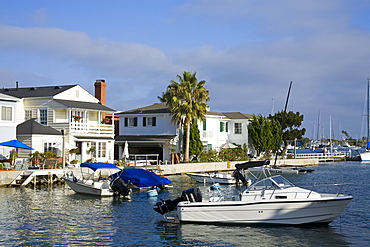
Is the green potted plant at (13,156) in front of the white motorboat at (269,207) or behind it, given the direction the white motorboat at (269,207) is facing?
behind

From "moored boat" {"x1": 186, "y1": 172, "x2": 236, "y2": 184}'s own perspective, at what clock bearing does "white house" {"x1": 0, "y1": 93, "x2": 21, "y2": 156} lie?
The white house is roughly at 12 o'clock from the moored boat.

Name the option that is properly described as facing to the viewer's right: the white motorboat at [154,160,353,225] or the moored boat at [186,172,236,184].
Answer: the white motorboat

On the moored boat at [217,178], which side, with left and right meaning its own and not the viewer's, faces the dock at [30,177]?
front

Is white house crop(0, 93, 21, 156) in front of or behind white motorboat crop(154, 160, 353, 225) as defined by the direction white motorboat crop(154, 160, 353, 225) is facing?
behind

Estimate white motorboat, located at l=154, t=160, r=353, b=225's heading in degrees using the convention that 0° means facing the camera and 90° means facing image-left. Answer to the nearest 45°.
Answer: approximately 270°

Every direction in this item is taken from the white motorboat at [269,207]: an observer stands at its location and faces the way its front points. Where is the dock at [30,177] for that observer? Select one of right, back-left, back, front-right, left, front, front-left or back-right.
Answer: back-left

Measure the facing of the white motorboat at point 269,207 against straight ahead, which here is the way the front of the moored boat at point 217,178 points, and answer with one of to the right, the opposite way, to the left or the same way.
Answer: the opposite way

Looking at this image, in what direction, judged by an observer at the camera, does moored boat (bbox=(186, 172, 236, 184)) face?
facing to the left of the viewer

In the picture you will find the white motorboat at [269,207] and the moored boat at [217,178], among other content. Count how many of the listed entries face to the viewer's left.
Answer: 1

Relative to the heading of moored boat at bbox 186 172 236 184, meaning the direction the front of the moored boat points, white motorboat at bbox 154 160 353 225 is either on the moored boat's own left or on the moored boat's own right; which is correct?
on the moored boat's own left

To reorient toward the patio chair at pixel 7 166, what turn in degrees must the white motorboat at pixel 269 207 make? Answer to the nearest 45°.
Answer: approximately 135° to its left

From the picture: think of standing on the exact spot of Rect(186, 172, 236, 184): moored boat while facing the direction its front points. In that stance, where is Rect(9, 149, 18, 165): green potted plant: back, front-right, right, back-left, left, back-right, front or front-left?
front

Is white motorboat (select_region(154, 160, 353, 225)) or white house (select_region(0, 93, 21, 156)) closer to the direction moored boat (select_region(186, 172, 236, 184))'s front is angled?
the white house
